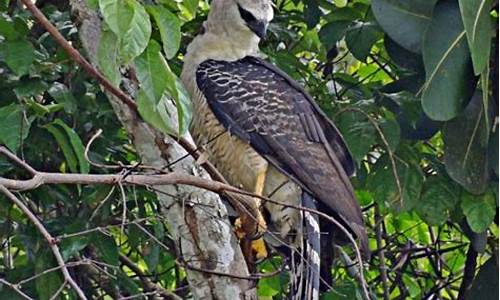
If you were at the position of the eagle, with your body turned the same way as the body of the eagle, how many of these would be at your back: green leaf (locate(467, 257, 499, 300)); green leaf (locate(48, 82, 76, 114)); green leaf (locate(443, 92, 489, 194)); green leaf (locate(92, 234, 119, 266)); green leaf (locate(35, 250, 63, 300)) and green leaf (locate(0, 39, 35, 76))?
2

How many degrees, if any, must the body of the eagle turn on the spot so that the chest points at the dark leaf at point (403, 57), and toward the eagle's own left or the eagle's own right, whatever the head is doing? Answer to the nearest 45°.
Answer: approximately 180°

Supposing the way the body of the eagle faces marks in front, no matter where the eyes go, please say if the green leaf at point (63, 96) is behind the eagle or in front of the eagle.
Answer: in front

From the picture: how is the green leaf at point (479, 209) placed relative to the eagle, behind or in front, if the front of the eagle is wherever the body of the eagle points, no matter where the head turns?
behind

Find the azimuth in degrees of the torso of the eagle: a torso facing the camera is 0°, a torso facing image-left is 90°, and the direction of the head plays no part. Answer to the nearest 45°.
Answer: approximately 90°

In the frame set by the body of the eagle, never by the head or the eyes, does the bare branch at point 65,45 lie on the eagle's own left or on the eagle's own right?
on the eagle's own left
